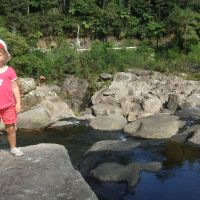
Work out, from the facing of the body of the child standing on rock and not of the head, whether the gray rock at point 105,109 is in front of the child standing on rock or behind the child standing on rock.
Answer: behind

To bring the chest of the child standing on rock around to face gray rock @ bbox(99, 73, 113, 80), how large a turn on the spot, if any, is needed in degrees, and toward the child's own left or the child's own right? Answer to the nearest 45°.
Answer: approximately 180°

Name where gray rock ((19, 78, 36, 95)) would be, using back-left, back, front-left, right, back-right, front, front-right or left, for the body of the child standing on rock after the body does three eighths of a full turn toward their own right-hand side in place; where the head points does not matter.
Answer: front-right

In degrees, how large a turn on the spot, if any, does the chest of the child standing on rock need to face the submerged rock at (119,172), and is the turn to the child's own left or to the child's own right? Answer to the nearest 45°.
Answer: approximately 135° to the child's own left

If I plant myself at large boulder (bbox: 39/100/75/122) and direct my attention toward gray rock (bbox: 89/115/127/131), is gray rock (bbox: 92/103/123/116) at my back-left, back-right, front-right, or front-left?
front-left

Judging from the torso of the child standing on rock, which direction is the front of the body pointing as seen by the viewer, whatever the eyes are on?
toward the camera

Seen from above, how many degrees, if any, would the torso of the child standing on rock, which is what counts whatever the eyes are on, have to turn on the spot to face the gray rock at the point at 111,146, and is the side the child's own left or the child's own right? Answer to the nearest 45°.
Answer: approximately 135° to the child's own left

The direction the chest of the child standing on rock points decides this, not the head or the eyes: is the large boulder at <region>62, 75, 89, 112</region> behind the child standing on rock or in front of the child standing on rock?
behind

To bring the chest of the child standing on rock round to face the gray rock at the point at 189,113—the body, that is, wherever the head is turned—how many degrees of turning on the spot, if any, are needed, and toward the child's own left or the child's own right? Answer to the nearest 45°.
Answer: approximately 135° to the child's own left

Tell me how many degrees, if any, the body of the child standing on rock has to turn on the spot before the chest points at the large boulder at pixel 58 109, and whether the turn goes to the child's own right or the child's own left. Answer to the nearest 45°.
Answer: approximately 180°

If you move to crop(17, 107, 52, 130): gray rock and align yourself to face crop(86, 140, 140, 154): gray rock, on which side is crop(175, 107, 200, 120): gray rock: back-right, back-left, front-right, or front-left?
front-left

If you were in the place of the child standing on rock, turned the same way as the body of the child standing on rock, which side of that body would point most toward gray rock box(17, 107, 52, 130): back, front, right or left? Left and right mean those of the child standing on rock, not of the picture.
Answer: back
